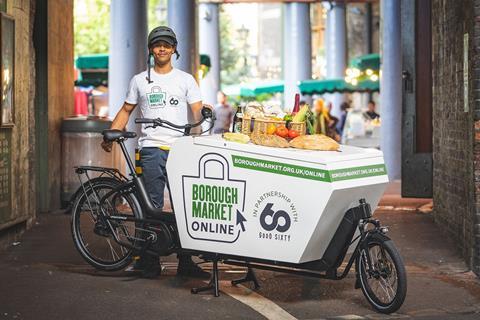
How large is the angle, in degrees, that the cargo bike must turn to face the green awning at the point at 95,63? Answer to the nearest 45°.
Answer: approximately 135° to its left

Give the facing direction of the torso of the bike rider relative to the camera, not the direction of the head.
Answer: toward the camera

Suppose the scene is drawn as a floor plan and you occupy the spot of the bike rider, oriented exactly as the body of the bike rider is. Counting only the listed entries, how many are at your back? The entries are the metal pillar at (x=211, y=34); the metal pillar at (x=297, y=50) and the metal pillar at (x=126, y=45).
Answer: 3

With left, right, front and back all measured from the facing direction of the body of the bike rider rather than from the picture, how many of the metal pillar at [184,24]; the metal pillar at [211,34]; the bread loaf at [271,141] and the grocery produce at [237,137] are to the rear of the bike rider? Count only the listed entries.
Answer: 2

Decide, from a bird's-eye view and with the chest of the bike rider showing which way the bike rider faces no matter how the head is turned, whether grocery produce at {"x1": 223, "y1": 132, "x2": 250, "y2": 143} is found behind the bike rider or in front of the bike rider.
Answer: in front

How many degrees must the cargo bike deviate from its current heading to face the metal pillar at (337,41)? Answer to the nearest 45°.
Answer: approximately 135° to its left

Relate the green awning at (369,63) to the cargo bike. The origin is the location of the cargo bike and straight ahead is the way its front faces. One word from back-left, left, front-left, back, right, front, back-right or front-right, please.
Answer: back-left

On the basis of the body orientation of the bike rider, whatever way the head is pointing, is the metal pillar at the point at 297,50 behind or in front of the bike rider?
behind

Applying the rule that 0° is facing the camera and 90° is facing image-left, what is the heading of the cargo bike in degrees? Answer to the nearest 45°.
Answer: approximately 315°

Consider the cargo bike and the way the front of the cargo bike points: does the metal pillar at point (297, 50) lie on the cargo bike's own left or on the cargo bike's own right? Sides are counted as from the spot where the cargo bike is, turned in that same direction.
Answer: on the cargo bike's own left

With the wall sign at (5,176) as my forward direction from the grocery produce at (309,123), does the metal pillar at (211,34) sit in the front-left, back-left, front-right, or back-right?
front-right
